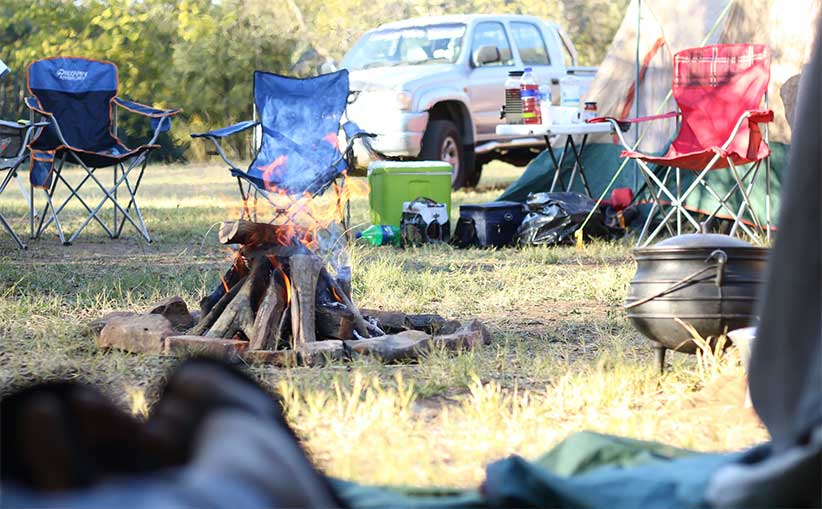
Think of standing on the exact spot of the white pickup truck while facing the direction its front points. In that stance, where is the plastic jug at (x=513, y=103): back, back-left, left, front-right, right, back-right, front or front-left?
front-left

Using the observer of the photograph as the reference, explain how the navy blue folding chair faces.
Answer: facing the viewer and to the right of the viewer

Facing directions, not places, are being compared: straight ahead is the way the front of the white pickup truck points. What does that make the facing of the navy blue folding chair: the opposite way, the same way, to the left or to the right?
to the left

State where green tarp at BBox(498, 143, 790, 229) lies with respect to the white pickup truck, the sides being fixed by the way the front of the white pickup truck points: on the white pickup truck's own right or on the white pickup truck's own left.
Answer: on the white pickup truck's own left

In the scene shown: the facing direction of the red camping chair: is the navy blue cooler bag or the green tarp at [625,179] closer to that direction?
the navy blue cooler bag

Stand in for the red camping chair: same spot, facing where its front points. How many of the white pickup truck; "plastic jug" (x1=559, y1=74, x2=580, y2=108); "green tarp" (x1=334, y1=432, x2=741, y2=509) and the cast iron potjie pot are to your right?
2

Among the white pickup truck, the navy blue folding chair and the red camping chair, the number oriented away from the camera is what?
0

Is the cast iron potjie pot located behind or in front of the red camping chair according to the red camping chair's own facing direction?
in front

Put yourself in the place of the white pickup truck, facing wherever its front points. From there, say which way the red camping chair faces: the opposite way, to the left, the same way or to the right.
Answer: the same way

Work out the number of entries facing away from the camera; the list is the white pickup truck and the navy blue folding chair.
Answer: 0

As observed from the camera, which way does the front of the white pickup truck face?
facing the viewer and to the left of the viewer

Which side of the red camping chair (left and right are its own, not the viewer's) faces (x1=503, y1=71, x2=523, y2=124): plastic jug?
right

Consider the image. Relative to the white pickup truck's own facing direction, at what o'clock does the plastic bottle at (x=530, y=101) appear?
The plastic bottle is roughly at 10 o'clock from the white pickup truck.

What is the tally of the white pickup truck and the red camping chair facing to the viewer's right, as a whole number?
0

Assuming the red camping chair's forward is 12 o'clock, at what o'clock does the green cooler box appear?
The green cooler box is roughly at 2 o'clock from the red camping chair.
